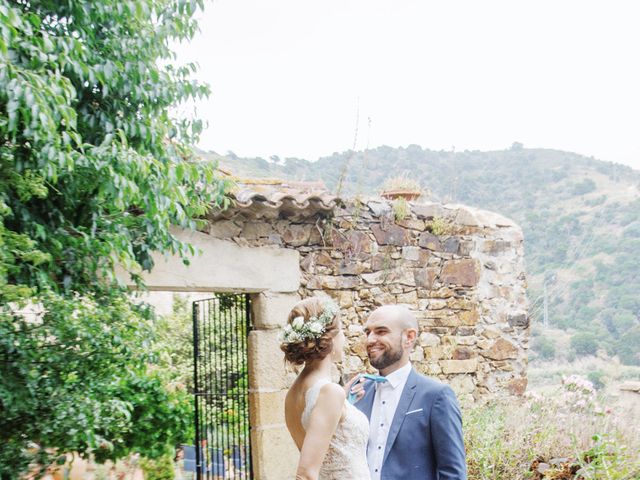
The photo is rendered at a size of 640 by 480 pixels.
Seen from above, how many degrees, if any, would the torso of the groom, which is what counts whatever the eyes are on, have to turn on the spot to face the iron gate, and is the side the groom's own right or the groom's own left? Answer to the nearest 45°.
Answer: approximately 90° to the groom's own right

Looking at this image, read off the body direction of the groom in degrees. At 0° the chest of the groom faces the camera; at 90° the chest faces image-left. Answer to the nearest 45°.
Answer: approximately 45°

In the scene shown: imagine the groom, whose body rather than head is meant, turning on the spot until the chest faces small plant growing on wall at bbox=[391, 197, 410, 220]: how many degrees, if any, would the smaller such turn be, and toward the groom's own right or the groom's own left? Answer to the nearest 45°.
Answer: approximately 135° to the groom's own right

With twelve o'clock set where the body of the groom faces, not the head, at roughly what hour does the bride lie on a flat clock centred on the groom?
The bride is roughly at 12 o'clock from the groom.

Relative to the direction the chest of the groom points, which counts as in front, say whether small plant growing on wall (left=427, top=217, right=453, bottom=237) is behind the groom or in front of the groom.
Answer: behind

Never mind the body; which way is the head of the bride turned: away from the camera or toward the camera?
away from the camera

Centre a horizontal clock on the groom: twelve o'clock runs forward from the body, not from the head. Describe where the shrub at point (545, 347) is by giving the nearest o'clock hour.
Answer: The shrub is roughly at 5 o'clock from the groom.

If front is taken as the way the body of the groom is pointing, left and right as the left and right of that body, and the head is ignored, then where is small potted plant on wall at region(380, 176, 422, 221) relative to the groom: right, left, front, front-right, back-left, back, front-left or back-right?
back-right

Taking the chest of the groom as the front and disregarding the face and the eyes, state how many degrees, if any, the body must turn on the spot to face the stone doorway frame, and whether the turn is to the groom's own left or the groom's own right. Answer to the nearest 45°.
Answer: approximately 90° to the groom's own right

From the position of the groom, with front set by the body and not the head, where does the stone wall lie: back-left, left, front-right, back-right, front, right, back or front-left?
back-right
